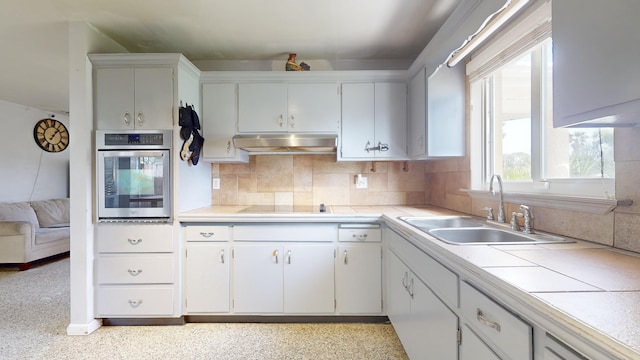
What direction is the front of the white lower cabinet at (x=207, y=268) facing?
toward the camera

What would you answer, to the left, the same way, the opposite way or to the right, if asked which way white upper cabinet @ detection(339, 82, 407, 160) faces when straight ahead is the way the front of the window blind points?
to the left

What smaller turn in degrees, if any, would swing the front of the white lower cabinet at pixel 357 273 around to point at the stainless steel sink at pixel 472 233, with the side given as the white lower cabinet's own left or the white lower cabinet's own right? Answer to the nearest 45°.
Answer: approximately 45° to the white lower cabinet's own left

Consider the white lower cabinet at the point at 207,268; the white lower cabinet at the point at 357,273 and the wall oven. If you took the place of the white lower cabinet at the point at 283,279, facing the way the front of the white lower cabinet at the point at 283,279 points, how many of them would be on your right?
2

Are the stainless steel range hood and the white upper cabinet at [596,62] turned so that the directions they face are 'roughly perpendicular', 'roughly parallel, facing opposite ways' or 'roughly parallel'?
roughly perpendicular

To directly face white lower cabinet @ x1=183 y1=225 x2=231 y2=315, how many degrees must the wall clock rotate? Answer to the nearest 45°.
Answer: approximately 45° to its right

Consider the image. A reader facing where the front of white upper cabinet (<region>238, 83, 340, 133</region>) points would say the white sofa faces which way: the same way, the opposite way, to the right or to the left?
to the left

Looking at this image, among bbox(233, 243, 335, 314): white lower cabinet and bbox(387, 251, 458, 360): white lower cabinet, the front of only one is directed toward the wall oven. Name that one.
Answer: bbox(387, 251, 458, 360): white lower cabinet

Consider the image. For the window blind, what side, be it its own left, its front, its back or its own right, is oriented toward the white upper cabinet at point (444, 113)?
right

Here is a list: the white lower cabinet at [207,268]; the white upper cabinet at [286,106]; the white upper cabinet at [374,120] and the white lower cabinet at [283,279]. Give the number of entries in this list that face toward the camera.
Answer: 4

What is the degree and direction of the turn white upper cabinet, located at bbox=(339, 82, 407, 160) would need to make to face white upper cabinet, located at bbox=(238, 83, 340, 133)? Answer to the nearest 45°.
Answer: approximately 90° to its right

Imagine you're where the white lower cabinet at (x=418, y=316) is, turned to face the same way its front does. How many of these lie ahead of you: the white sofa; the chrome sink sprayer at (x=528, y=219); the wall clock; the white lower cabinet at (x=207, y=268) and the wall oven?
4

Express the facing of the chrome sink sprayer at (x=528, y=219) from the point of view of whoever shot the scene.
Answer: facing the viewer and to the left of the viewer

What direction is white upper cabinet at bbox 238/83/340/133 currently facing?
toward the camera

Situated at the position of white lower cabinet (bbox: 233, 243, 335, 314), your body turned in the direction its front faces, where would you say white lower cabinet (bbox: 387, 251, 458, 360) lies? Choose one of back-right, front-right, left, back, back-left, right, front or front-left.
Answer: front-left

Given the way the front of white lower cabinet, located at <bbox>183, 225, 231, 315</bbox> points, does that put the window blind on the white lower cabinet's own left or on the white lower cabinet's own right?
on the white lower cabinet's own left

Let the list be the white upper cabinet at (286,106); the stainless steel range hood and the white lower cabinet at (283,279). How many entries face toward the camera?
3

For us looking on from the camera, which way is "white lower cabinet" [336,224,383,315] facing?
facing the viewer
